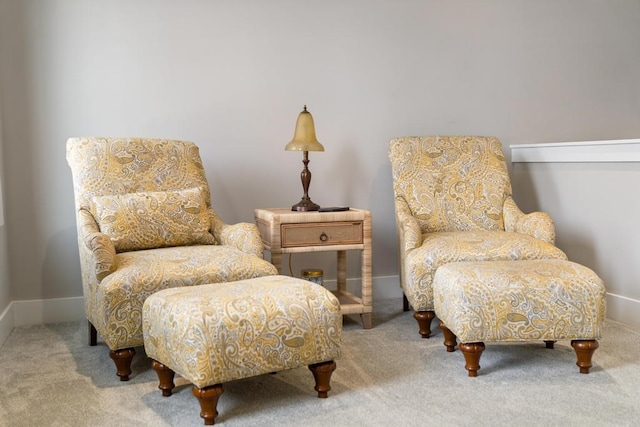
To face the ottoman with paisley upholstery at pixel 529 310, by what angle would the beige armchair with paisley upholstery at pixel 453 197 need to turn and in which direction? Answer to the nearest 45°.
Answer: approximately 45° to its right

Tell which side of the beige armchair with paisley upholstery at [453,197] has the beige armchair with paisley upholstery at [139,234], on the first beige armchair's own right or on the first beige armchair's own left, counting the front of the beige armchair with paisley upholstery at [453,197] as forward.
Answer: on the first beige armchair's own right

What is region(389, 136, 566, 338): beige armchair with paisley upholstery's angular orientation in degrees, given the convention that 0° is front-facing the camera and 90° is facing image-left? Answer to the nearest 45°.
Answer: approximately 315°
